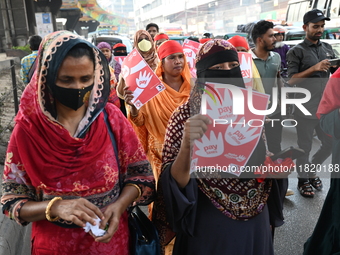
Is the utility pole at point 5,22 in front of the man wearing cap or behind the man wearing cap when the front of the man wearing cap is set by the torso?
behind

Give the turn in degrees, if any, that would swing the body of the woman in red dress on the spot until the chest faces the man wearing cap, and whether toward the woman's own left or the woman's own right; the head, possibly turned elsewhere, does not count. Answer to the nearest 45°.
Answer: approximately 135° to the woman's own left

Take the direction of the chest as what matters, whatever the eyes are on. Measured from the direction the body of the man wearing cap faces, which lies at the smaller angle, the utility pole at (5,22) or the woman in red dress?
the woman in red dress

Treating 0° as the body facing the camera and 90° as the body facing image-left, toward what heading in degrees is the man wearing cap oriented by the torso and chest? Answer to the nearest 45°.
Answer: approximately 315°

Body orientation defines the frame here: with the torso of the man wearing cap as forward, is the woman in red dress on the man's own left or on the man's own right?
on the man's own right

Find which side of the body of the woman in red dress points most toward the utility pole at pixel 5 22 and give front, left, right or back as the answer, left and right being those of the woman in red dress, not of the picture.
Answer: back
